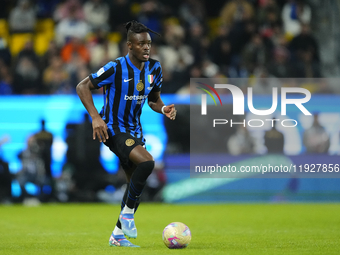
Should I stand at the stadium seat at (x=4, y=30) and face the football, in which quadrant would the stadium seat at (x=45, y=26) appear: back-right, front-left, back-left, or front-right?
front-left

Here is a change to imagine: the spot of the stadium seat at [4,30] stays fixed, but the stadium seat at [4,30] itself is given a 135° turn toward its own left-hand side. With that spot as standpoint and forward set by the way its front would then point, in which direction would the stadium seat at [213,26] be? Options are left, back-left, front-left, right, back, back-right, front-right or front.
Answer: front-right

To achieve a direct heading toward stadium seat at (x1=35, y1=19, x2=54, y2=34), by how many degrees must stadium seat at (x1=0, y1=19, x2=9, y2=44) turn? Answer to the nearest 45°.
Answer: approximately 90° to its left

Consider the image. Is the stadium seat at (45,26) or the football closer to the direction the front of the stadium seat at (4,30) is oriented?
the football

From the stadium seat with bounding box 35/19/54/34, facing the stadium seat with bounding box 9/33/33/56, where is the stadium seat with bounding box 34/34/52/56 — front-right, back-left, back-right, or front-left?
front-left

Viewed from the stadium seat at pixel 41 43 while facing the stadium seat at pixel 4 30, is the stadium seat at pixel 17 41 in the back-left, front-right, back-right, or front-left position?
front-left

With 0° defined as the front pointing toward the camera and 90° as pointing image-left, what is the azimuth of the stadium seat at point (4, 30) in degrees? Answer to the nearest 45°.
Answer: approximately 0°

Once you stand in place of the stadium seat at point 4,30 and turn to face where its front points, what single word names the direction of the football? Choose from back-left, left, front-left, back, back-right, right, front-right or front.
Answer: front

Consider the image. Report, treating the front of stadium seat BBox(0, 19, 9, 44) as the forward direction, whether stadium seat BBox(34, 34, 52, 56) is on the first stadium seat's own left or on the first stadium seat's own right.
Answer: on the first stadium seat's own left

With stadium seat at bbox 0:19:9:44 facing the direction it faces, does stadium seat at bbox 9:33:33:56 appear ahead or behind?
ahead
